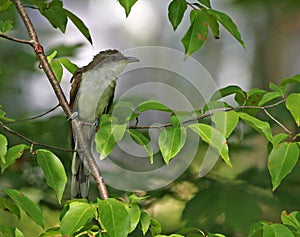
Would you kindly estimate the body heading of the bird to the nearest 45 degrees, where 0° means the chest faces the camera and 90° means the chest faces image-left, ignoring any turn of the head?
approximately 315°

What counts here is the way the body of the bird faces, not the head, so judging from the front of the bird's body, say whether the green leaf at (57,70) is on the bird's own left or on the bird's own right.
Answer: on the bird's own right
